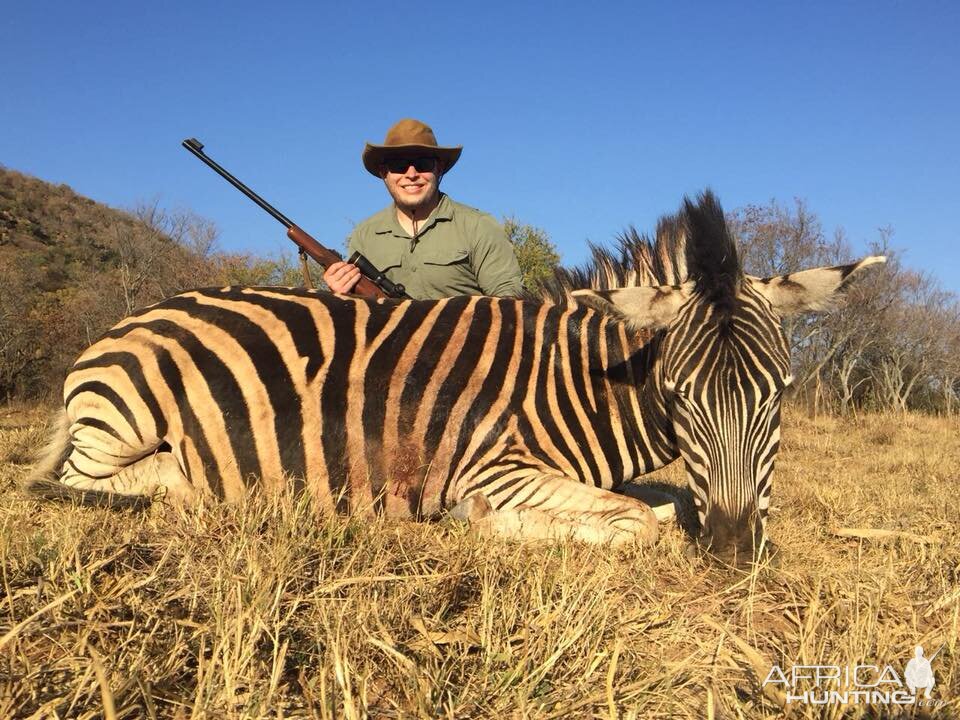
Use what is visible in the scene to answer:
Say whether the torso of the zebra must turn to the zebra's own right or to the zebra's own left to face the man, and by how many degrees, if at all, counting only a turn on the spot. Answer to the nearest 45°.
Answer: approximately 90° to the zebra's own left

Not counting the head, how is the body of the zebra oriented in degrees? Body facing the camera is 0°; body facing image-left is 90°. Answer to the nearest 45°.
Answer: approximately 270°

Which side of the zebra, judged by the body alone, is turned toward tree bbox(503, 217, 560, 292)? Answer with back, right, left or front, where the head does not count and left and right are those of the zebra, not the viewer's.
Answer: left
